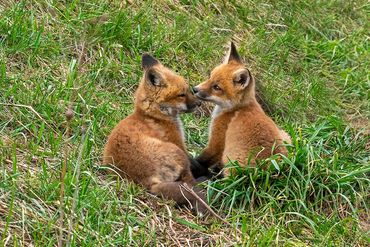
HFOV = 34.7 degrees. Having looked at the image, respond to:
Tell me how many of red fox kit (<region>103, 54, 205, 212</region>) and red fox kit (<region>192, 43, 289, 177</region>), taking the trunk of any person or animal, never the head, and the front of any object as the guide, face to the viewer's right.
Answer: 1

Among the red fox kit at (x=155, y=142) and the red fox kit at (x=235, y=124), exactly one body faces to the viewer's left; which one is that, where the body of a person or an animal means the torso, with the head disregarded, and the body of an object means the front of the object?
the red fox kit at (x=235, y=124)

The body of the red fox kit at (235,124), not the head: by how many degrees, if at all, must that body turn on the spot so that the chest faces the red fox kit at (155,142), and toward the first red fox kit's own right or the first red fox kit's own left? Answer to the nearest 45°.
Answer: approximately 45° to the first red fox kit's own left

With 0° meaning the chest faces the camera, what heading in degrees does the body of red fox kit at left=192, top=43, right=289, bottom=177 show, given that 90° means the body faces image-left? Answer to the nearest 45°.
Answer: approximately 90°

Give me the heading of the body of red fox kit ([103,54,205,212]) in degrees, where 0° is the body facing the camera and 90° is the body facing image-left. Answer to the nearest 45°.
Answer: approximately 270°

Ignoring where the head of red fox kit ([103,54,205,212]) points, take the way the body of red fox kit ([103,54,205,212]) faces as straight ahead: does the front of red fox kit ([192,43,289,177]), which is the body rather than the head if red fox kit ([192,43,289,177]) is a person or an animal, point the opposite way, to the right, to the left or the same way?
the opposite way
